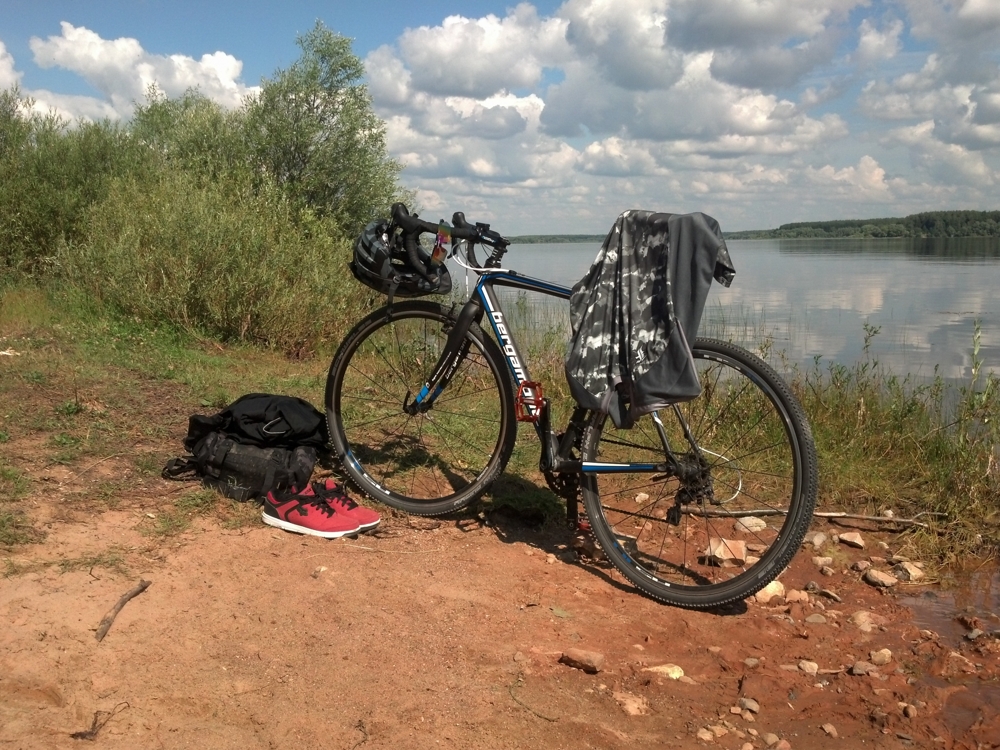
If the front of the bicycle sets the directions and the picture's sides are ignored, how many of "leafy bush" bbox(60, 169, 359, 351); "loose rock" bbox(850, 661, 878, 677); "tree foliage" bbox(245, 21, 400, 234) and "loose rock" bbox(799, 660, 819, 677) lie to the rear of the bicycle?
2

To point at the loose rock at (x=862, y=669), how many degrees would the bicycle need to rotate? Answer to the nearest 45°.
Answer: approximately 180°

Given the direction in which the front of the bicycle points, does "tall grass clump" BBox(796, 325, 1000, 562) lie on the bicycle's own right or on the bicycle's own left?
on the bicycle's own right

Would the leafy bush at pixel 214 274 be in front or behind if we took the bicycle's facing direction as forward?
in front

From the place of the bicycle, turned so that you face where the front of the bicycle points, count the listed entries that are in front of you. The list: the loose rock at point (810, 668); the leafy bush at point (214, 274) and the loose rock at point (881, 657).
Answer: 1

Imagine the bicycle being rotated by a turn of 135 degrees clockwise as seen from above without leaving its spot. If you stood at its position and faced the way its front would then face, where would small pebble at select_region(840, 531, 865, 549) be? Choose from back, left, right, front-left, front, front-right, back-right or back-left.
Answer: front

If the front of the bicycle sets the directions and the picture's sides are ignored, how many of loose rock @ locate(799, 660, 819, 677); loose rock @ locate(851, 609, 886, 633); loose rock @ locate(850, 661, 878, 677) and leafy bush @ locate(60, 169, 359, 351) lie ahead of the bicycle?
1

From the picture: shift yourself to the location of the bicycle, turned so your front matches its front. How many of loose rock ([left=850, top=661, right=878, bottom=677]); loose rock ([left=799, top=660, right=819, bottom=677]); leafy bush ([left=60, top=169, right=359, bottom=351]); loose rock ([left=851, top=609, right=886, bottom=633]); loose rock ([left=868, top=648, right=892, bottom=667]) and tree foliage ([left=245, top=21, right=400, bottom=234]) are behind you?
4

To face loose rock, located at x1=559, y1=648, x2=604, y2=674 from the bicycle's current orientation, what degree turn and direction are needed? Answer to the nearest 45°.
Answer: approximately 135° to its left

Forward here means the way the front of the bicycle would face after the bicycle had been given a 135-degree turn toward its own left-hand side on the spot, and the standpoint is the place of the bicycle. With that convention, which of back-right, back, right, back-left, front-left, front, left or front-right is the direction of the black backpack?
right

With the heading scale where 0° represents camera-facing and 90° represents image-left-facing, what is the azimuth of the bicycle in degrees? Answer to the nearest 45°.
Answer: approximately 135°

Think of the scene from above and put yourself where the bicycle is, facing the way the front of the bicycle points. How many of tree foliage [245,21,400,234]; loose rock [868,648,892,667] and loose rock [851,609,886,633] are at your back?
2

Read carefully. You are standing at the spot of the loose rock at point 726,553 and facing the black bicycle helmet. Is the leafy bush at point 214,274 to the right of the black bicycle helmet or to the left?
right

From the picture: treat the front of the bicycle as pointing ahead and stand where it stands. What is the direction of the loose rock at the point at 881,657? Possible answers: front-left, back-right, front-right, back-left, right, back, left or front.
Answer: back

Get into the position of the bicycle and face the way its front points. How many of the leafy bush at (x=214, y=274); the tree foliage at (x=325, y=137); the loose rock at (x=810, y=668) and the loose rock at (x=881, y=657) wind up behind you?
2

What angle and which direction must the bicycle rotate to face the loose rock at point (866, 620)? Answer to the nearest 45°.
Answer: approximately 180°
